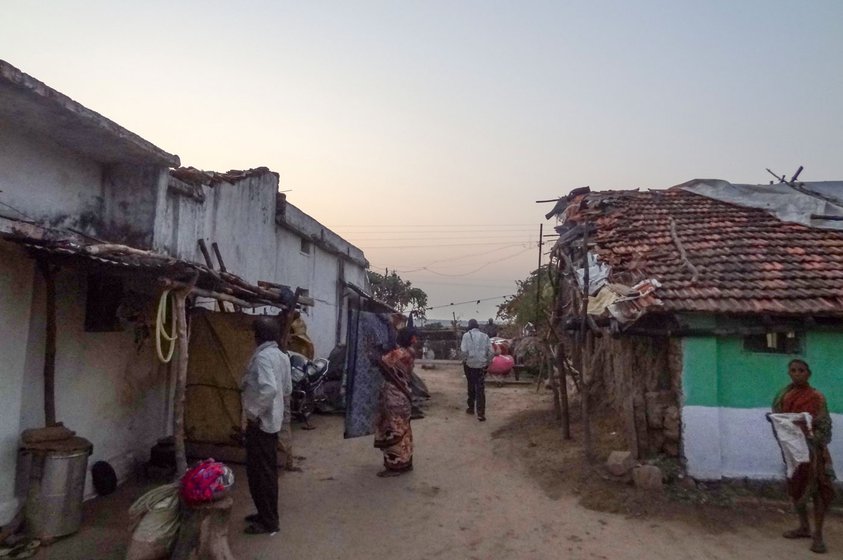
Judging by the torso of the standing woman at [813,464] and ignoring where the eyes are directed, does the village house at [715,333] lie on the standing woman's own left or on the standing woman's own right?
on the standing woman's own right

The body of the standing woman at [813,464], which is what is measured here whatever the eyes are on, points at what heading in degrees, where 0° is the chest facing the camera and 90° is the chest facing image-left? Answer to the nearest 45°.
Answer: approximately 45°

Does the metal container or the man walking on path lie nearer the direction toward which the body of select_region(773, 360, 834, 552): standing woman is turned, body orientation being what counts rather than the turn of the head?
the metal container

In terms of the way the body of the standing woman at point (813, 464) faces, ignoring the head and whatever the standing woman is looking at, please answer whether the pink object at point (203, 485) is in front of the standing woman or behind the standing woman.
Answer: in front

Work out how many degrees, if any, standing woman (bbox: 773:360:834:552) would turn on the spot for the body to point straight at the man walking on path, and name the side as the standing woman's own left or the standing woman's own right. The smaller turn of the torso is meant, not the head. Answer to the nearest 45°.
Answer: approximately 90° to the standing woman's own right

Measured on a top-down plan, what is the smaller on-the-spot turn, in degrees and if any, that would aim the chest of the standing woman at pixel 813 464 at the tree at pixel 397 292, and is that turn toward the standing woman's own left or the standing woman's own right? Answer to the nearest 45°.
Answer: approximately 90° to the standing woman's own right

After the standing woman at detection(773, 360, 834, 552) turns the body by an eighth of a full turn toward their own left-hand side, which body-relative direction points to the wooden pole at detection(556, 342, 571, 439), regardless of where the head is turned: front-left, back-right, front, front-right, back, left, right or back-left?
back-right
